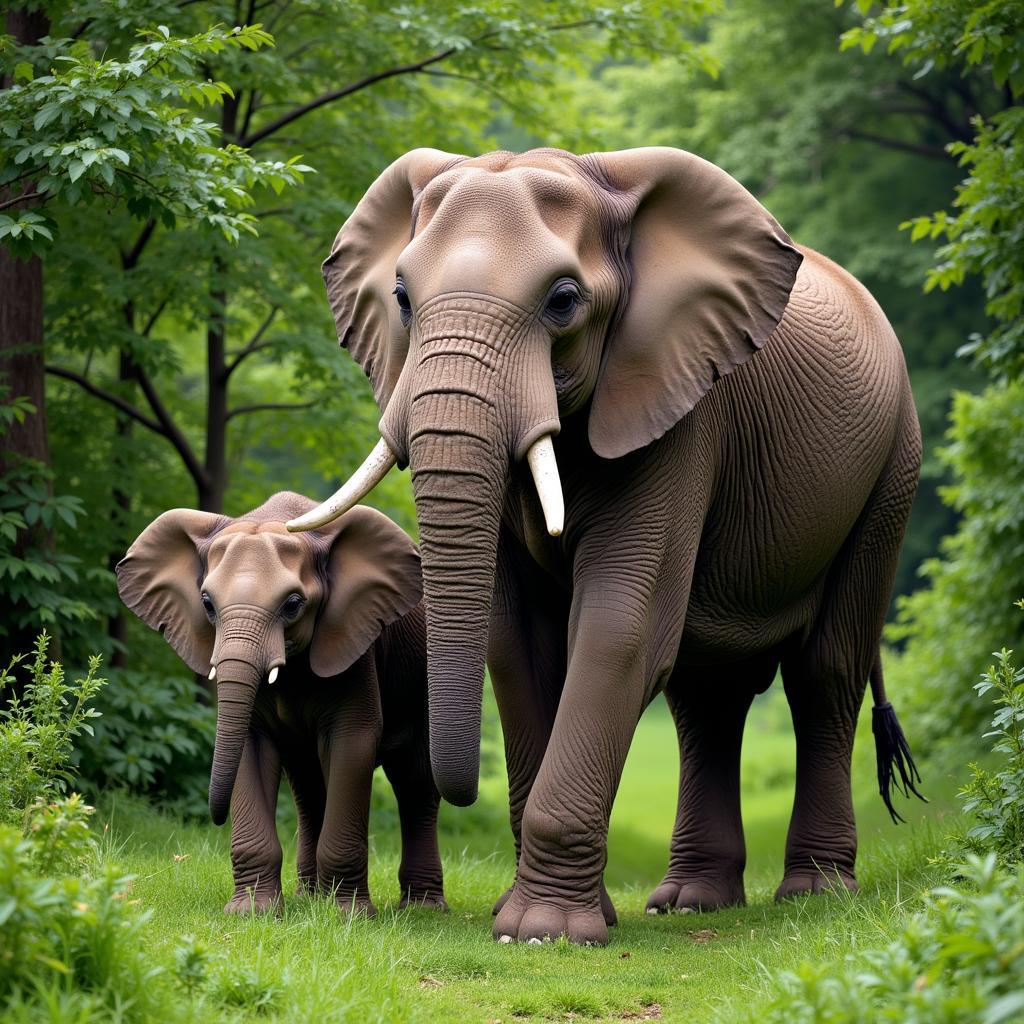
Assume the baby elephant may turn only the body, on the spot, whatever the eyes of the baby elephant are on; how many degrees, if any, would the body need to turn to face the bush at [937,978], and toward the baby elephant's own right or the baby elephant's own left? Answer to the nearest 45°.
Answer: approximately 90° to the baby elephant's own left

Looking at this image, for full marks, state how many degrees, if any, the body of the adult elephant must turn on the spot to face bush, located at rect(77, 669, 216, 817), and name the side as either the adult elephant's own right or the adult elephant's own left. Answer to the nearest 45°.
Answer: approximately 90° to the adult elephant's own right

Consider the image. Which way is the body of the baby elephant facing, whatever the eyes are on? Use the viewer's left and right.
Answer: facing the viewer and to the left of the viewer

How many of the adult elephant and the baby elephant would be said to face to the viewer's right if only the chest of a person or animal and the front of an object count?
0

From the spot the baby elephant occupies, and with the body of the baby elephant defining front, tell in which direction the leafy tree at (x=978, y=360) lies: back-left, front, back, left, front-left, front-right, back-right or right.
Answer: back

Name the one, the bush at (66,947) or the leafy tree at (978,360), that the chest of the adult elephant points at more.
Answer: the bush

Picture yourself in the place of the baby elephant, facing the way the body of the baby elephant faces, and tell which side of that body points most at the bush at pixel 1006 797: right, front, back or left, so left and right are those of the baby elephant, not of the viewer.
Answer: left

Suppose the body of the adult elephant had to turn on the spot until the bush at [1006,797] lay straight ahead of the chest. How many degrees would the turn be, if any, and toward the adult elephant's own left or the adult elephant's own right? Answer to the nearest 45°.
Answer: approximately 90° to the adult elephant's own left

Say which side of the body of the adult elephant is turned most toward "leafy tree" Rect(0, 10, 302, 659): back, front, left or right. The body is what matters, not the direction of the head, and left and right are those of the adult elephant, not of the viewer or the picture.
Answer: right
